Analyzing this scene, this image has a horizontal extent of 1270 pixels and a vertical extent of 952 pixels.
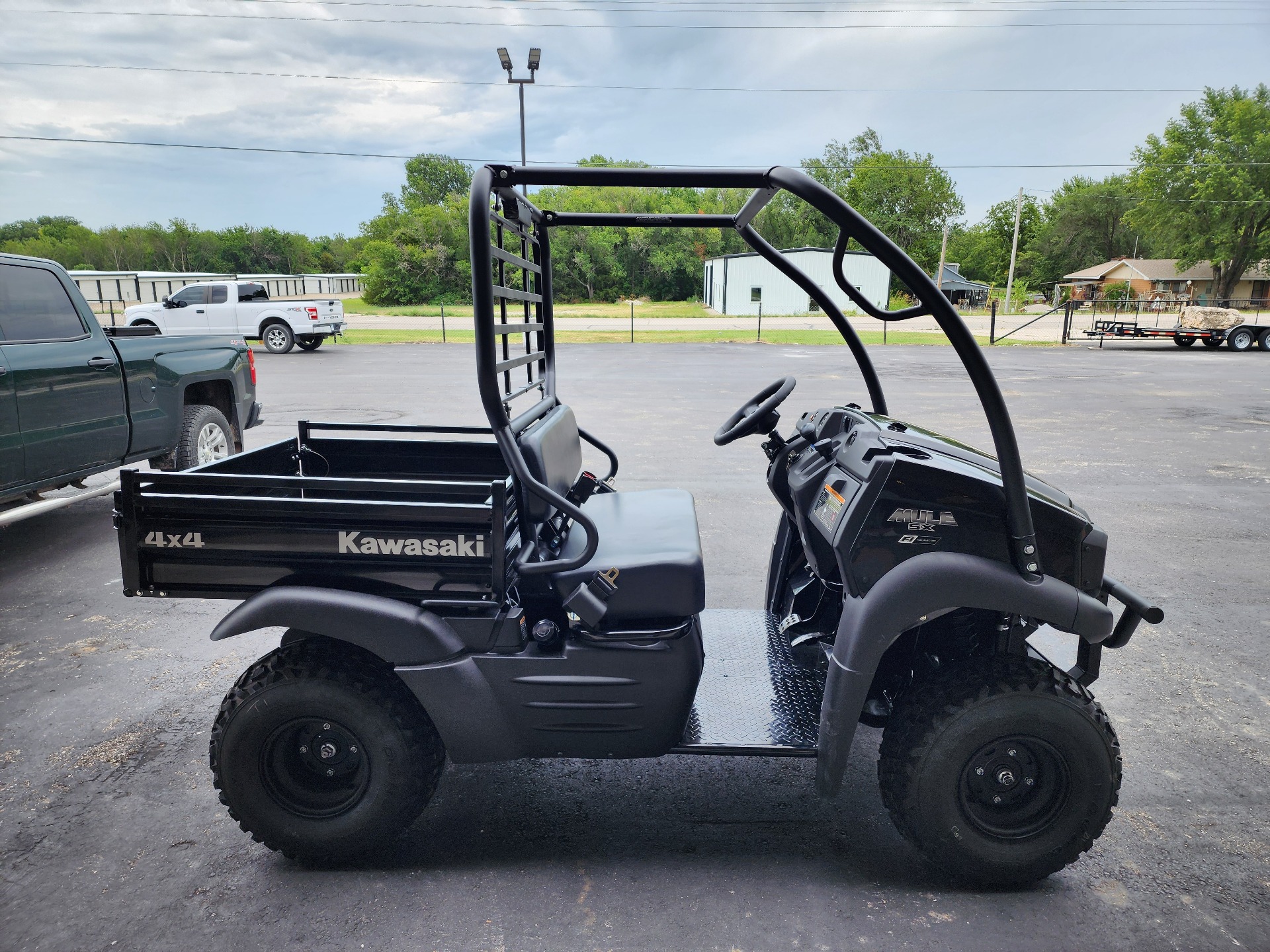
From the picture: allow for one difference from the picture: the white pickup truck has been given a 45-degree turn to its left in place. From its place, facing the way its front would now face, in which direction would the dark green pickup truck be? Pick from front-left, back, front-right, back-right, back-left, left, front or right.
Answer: left

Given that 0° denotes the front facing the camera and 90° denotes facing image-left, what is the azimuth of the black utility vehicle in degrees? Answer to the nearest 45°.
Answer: approximately 270°

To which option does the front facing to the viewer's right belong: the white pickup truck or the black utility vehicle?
the black utility vehicle

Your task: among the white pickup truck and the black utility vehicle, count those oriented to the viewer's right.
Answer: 1

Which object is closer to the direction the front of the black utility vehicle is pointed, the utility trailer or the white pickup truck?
the utility trailer

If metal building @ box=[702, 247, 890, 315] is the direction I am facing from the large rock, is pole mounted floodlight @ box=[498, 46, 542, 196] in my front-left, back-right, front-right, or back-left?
front-left

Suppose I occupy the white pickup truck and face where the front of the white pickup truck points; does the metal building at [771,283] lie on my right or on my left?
on my right

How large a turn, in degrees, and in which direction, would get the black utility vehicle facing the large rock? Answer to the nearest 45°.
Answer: approximately 45° to its left

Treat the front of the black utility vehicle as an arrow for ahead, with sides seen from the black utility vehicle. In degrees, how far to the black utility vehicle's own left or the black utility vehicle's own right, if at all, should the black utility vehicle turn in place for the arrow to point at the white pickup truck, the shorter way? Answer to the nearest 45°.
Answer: approximately 135° to the black utility vehicle's own left

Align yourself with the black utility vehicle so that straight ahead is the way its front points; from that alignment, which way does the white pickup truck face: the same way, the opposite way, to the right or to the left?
the opposite way

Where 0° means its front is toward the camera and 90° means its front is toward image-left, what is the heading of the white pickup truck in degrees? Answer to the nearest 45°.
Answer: approximately 135°

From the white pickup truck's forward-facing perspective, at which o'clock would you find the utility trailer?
The utility trailer is roughly at 5 o'clock from the white pickup truck.

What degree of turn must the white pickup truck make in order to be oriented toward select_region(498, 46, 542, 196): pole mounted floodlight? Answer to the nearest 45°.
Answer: approximately 135° to its right
